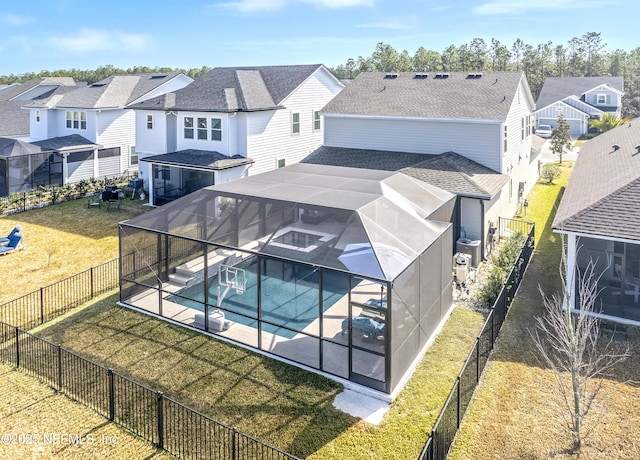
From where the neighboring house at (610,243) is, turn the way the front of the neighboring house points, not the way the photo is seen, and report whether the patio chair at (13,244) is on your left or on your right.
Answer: on your left

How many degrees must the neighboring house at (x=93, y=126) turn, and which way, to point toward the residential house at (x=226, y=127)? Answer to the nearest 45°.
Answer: approximately 90° to its right

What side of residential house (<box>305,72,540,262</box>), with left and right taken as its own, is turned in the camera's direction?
back

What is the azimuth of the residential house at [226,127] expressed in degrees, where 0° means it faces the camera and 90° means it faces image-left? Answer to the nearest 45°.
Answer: approximately 225°

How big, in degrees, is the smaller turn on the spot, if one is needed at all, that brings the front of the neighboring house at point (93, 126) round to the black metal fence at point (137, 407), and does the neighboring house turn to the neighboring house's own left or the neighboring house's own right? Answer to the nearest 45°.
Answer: approximately 135° to the neighboring house's own right

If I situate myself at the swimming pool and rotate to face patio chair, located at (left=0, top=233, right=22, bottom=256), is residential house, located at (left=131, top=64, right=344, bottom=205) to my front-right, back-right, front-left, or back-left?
front-right

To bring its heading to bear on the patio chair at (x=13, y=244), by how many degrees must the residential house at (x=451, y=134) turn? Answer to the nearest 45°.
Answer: approximately 135° to its left
